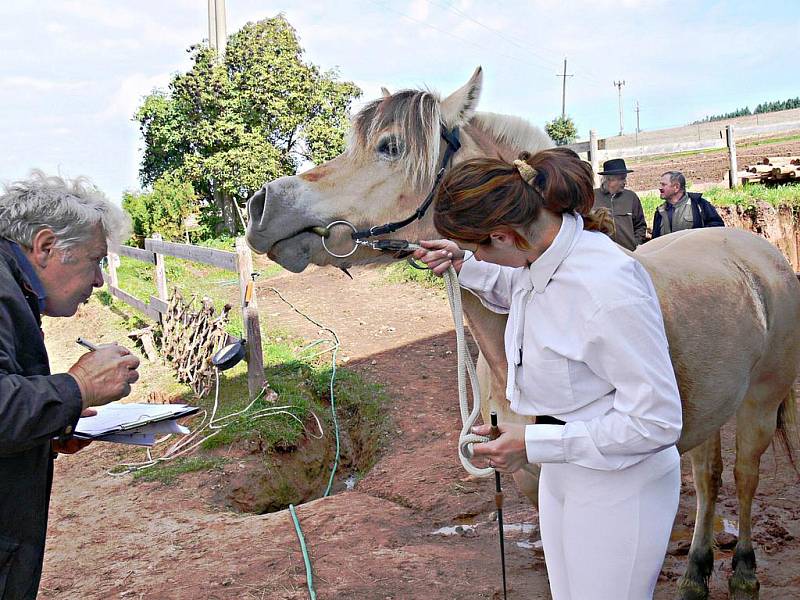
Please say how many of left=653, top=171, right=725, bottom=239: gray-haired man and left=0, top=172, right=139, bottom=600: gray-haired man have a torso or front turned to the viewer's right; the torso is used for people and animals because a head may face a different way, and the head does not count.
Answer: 1

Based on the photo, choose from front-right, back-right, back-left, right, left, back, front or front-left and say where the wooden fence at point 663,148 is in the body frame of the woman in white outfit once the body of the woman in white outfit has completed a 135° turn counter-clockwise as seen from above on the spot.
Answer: left

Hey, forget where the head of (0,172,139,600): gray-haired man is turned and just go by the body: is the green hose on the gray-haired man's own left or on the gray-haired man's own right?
on the gray-haired man's own left

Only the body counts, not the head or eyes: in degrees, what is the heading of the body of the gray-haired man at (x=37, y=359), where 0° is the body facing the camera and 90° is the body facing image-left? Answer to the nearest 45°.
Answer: approximately 270°

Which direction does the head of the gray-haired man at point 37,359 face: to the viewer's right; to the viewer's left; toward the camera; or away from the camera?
to the viewer's right

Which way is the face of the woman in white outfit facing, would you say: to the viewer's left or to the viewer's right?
to the viewer's left

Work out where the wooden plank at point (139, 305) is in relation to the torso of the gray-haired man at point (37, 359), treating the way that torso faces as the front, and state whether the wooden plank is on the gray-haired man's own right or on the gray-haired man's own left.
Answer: on the gray-haired man's own left

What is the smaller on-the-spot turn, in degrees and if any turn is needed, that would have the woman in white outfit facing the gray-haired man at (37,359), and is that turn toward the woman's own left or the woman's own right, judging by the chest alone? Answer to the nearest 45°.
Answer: approximately 45° to the woman's own right

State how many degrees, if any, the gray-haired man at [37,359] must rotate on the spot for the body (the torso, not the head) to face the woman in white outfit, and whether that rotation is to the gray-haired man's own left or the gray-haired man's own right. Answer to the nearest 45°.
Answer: approximately 45° to the gray-haired man's own right

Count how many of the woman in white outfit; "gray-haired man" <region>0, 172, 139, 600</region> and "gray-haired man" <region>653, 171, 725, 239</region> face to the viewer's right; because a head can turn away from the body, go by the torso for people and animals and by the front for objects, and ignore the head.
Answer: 1

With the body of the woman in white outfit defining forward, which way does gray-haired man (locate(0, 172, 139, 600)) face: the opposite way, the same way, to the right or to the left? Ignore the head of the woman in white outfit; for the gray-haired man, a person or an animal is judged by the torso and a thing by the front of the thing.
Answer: the opposite way

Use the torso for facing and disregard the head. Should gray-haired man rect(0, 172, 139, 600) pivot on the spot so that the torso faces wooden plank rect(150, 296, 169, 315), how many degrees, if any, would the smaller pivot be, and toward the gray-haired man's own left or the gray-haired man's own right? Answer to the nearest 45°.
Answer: approximately 90° to the gray-haired man's own left

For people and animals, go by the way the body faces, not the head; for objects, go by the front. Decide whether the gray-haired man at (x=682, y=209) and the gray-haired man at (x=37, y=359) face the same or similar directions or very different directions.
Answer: very different directions
